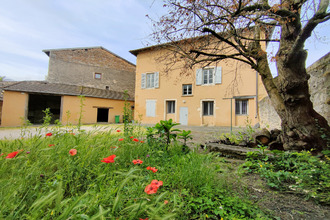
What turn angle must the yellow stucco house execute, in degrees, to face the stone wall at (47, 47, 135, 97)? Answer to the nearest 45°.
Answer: approximately 90° to its right

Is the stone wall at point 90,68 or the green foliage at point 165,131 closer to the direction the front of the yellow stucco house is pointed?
the green foliage

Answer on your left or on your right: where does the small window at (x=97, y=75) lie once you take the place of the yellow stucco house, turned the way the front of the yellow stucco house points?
on your right

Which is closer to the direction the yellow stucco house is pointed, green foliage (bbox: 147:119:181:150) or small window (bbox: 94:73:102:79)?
the green foliage

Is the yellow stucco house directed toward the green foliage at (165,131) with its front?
yes

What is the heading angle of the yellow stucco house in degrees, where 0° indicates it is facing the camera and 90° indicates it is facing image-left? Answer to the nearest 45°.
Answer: approximately 0°
